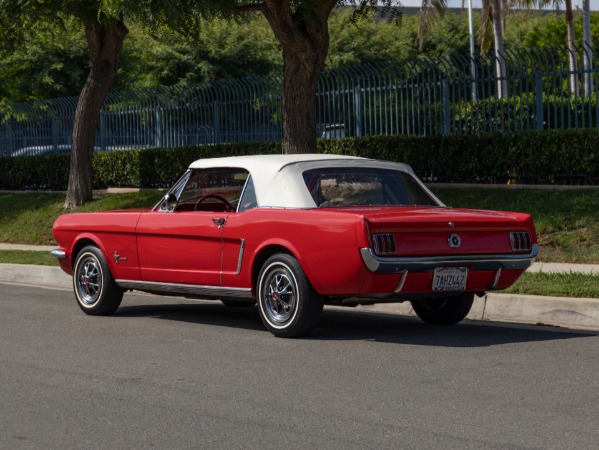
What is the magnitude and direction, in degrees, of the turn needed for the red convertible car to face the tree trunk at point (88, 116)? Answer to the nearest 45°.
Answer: approximately 45° to its right

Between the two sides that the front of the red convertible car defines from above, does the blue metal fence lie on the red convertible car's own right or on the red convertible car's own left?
on the red convertible car's own right

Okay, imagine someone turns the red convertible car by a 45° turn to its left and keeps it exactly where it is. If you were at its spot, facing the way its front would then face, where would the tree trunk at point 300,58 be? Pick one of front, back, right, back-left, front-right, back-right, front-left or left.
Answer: right

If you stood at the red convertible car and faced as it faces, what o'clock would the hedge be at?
The hedge is roughly at 2 o'clock from the red convertible car.

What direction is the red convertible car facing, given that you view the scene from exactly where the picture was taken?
facing away from the viewer and to the left of the viewer
